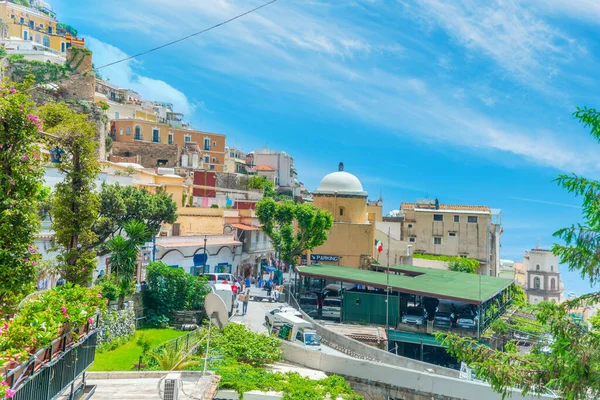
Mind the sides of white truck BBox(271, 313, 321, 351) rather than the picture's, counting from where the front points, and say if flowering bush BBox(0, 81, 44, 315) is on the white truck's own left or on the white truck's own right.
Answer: on the white truck's own right

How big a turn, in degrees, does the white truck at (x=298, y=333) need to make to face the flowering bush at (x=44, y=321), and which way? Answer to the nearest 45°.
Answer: approximately 45° to its right

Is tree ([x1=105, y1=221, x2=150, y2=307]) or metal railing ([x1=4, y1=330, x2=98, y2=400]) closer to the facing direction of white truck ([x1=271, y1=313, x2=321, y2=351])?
the metal railing

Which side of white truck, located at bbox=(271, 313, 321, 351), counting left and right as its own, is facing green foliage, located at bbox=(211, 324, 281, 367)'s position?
right

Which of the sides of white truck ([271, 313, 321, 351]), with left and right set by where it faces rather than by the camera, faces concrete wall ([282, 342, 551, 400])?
front

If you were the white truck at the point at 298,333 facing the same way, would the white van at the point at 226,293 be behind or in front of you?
behind

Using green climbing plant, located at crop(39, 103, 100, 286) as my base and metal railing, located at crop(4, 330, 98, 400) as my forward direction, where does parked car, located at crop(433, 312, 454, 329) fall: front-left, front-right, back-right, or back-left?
back-left

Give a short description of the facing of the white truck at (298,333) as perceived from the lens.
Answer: facing the viewer and to the right of the viewer

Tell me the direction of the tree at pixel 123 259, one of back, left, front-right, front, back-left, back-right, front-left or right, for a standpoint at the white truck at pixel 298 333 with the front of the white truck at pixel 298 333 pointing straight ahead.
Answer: back-right

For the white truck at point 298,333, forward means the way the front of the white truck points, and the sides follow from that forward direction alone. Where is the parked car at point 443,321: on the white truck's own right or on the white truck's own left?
on the white truck's own left

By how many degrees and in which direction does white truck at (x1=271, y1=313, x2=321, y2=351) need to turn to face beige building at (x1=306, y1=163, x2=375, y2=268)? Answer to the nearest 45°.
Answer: approximately 135° to its left
